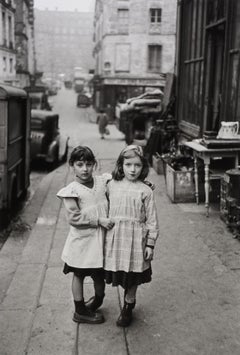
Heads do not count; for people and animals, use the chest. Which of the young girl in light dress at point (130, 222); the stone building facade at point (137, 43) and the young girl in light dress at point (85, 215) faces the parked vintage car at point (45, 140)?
the stone building facade

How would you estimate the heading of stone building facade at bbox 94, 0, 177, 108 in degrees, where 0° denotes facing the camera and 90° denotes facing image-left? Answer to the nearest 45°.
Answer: approximately 0°

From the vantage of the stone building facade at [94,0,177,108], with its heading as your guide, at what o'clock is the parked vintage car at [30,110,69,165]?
The parked vintage car is roughly at 12 o'clock from the stone building facade.

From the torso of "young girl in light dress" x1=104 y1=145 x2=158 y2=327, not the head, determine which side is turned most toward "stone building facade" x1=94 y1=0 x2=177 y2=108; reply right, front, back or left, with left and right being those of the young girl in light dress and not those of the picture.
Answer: back

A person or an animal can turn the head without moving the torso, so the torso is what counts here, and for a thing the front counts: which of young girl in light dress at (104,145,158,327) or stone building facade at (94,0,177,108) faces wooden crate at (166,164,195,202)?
the stone building facade

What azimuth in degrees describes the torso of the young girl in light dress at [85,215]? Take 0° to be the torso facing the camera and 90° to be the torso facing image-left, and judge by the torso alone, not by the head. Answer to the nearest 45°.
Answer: approximately 315°

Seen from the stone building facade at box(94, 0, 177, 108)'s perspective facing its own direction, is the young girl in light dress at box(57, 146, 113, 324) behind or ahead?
ahead

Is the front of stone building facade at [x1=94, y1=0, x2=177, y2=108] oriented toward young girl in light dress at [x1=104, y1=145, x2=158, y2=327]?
yes

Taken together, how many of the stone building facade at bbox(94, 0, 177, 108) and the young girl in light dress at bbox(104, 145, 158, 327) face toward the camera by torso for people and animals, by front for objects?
2
